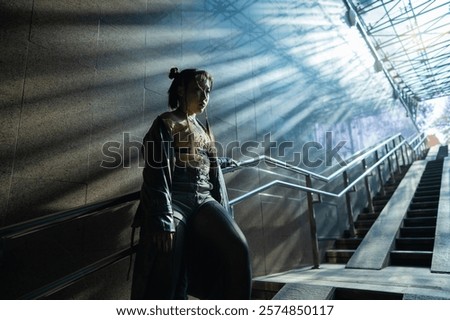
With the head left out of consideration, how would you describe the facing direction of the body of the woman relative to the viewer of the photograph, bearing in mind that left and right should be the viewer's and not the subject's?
facing the viewer and to the right of the viewer

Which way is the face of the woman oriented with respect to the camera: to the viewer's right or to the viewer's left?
to the viewer's right
